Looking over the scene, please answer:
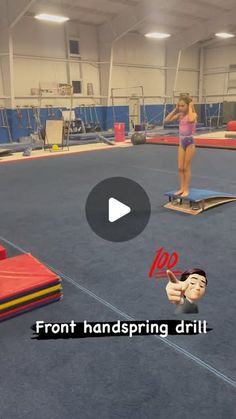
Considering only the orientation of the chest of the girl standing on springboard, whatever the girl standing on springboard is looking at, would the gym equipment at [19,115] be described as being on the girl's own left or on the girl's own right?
on the girl's own right

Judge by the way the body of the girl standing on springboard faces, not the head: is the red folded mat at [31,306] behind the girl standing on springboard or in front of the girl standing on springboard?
in front

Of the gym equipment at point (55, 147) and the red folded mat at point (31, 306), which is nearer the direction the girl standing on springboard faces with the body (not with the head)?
the red folded mat

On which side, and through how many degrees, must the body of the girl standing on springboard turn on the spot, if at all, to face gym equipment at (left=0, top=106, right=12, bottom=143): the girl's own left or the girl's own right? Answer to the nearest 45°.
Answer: approximately 90° to the girl's own right

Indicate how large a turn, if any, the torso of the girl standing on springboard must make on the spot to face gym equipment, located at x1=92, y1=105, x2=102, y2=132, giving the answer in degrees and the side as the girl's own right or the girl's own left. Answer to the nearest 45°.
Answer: approximately 135° to the girl's own right

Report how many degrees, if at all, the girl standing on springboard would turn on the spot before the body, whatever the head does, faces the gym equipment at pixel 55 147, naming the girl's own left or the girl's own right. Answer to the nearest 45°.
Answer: approximately 90° to the girl's own right

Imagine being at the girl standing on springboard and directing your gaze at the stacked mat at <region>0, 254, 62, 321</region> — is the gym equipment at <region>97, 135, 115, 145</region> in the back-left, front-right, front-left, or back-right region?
back-right

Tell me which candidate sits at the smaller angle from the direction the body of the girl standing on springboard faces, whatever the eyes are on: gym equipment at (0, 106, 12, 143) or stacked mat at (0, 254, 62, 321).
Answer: the stacked mat

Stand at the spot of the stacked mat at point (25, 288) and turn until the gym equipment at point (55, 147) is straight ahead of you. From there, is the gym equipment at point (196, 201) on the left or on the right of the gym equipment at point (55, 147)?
right

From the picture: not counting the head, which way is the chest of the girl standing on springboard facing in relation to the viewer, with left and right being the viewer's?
facing the viewer and to the left of the viewer
